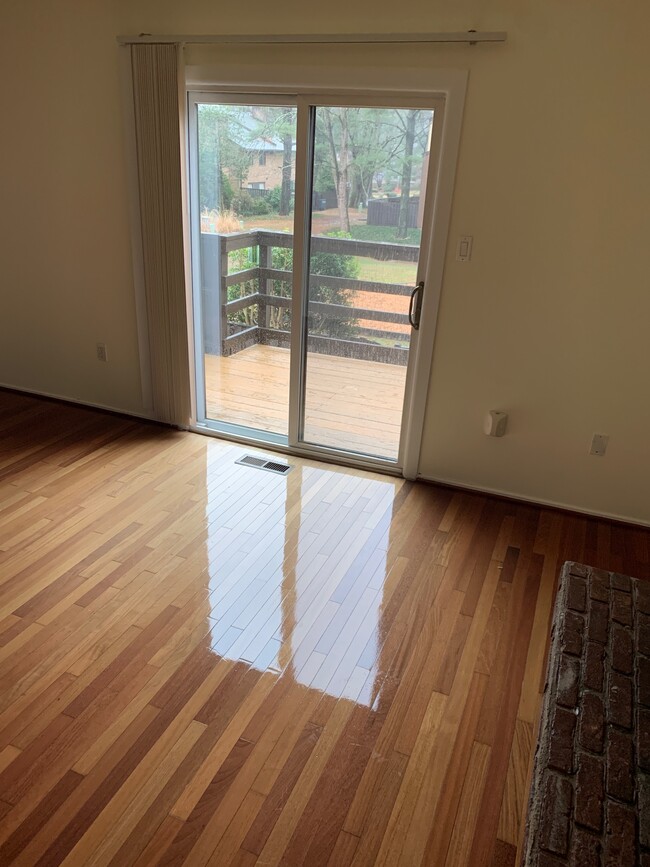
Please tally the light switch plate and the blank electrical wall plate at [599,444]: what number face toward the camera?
2

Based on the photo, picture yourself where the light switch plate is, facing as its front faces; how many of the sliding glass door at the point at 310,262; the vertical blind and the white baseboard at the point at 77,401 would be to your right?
3

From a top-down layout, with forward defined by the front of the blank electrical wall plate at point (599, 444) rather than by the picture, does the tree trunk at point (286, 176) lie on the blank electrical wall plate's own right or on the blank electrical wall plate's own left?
on the blank electrical wall plate's own right

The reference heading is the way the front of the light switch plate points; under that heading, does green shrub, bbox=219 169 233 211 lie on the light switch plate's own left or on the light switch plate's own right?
on the light switch plate's own right

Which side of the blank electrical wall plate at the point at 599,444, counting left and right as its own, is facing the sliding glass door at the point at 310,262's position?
right

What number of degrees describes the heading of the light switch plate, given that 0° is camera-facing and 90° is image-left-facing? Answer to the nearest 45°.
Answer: approximately 0°

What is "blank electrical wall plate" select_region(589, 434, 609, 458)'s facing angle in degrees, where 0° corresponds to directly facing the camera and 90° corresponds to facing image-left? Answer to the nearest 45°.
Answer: approximately 0°

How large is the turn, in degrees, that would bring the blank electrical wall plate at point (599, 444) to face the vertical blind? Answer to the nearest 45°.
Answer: approximately 90° to its right
